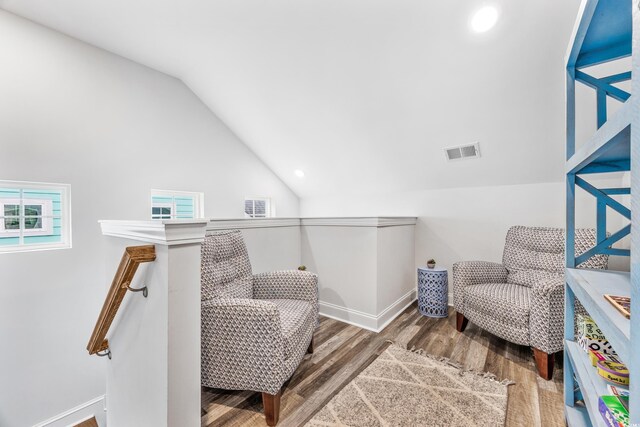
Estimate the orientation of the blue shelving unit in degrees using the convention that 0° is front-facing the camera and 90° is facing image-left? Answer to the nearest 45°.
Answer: approximately 90°

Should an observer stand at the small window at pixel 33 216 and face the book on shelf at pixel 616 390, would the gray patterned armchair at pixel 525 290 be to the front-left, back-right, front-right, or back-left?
front-left

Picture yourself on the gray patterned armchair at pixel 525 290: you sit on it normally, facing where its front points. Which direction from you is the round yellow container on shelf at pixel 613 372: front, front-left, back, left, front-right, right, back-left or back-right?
front-left

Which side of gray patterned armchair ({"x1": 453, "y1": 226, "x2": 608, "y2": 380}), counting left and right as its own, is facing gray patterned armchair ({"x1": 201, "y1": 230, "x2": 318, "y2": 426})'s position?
front

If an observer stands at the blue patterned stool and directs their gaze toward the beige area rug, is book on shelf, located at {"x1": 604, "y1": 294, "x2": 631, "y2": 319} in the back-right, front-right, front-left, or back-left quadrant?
front-left

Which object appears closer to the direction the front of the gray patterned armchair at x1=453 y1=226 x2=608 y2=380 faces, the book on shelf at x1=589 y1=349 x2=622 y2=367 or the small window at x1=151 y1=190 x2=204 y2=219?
the small window

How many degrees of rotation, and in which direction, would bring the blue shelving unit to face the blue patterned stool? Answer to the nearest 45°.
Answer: approximately 45° to its right

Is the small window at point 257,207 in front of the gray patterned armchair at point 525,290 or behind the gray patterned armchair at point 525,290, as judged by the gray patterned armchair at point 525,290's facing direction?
in front

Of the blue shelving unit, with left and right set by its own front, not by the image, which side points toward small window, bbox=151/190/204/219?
front

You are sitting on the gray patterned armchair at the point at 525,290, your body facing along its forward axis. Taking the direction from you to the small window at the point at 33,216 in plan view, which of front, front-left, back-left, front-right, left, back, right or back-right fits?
front

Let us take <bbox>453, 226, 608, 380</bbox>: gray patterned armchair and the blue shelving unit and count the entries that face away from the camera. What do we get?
0
